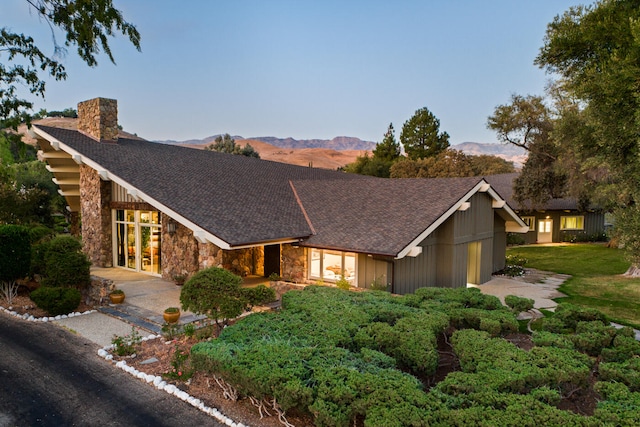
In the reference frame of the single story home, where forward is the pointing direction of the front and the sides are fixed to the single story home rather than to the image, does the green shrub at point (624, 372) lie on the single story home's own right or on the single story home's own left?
on the single story home's own left

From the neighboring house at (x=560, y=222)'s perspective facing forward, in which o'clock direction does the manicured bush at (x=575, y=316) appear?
The manicured bush is roughly at 12 o'clock from the neighboring house.

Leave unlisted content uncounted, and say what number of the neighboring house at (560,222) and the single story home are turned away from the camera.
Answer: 0

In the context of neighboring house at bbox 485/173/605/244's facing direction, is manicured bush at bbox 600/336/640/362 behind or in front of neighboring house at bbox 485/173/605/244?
in front

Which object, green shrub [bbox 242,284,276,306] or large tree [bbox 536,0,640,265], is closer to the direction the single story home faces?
the green shrub

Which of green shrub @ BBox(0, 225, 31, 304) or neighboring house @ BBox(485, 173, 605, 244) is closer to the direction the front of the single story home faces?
the green shrub

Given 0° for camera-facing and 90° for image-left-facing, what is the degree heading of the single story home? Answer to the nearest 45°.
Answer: approximately 45°

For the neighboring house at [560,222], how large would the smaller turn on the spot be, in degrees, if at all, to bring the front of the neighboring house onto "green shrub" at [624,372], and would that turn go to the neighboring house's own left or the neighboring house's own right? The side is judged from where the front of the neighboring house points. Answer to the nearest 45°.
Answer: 0° — it already faces it

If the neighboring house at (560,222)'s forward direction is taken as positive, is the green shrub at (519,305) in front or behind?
in front

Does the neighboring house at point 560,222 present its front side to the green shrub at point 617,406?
yes

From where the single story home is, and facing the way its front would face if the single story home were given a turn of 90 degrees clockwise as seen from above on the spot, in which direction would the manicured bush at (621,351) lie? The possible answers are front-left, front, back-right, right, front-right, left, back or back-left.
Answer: back

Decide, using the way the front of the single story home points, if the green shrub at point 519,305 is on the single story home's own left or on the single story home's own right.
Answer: on the single story home's own left

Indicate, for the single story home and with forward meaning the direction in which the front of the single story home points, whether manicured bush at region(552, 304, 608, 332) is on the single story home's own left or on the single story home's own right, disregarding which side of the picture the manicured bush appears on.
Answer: on the single story home's own left
